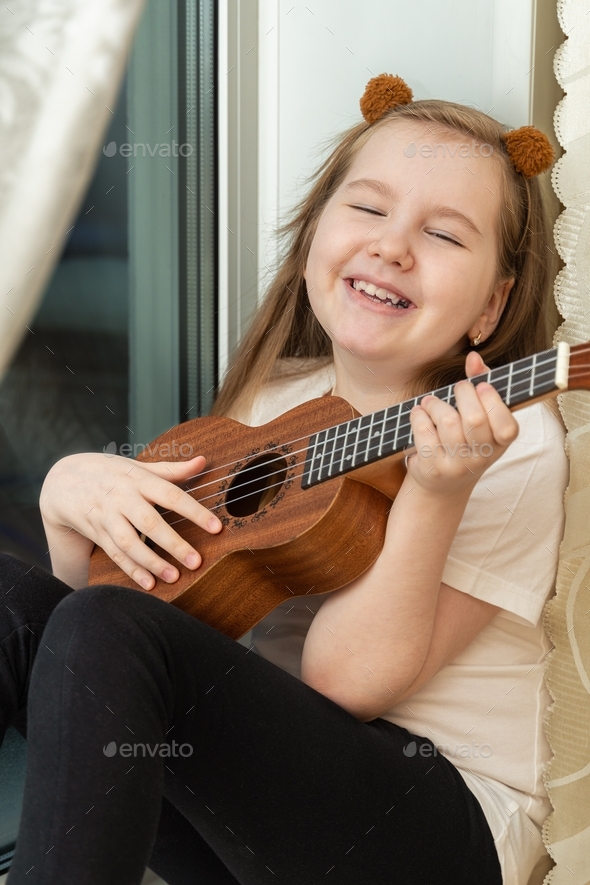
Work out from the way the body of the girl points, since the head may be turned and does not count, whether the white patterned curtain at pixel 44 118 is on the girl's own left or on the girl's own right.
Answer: on the girl's own right

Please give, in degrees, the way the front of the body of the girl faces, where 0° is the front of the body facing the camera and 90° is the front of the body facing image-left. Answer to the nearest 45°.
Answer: approximately 45°
